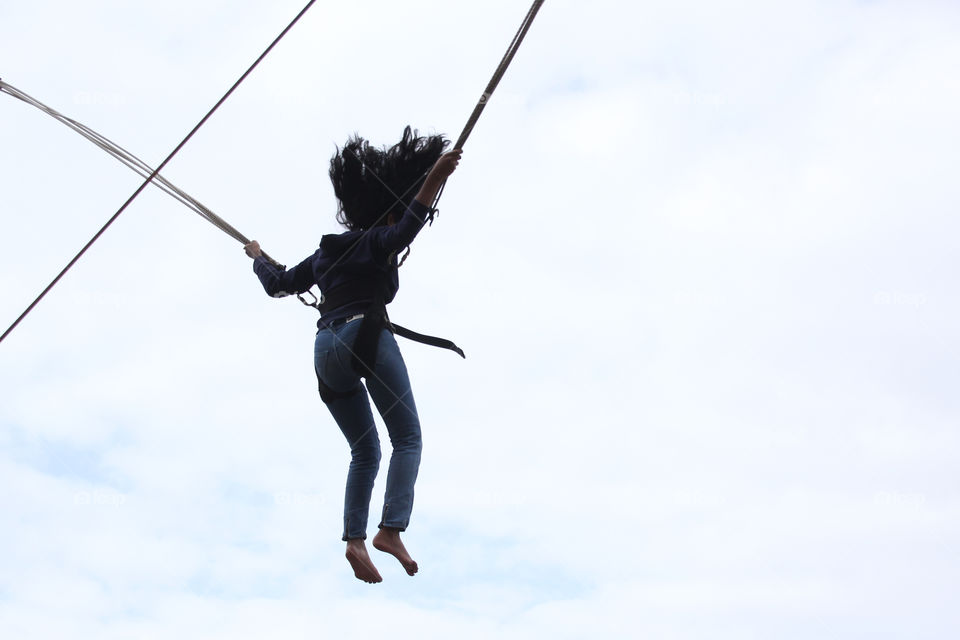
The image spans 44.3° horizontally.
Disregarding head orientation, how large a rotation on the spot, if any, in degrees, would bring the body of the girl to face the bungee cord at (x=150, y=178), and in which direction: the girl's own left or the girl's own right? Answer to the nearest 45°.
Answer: approximately 135° to the girl's own left

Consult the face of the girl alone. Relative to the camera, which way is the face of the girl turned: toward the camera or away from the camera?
away from the camera

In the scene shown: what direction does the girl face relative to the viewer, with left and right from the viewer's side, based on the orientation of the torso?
facing away from the viewer and to the right of the viewer
